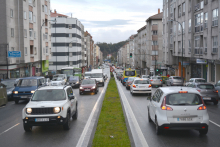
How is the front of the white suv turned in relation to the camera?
facing the viewer

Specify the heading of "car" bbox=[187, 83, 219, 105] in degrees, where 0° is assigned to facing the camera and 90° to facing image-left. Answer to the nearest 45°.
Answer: approximately 135°

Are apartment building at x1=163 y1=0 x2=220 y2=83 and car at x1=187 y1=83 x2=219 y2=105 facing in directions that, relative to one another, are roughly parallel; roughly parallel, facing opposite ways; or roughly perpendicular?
roughly perpendicular

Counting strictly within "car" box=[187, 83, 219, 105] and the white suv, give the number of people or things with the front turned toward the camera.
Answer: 1

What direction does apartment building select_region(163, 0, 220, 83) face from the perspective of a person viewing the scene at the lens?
facing the viewer and to the left of the viewer

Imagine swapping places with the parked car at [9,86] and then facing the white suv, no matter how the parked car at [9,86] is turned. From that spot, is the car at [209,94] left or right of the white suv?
left

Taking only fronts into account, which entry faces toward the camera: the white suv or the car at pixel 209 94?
the white suv

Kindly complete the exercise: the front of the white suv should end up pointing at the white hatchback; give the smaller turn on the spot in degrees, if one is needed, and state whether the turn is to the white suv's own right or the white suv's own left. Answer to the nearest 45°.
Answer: approximately 45° to the white suv's own left

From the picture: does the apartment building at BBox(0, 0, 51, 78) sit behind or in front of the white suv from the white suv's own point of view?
behind

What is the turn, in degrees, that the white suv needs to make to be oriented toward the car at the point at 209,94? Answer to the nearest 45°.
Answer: approximately 135° to its left

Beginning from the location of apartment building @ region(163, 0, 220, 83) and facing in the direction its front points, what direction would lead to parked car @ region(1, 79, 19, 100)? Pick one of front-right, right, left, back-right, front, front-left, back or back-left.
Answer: front

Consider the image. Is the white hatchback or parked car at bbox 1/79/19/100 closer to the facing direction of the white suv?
the white hatchback

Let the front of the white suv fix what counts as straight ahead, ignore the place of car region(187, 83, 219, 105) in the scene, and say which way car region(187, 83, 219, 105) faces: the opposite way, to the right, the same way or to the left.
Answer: the opposite way

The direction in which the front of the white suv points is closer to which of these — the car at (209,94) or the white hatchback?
the white hatchback

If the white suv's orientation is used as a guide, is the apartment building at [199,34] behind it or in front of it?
behind
